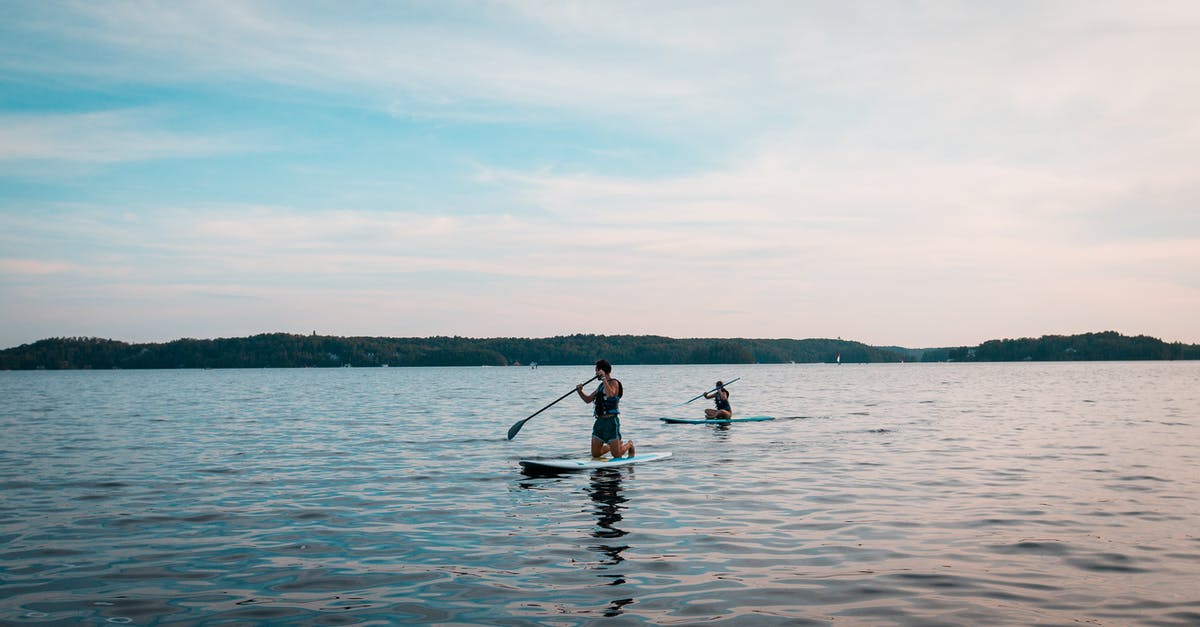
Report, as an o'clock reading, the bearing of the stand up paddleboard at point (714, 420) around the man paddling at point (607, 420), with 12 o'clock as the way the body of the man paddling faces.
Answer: The stand up paddleboard is roughly at 5 o'clock from the man paddling.

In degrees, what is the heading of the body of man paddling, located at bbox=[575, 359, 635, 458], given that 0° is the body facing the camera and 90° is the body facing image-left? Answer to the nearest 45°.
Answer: approximately 45°
